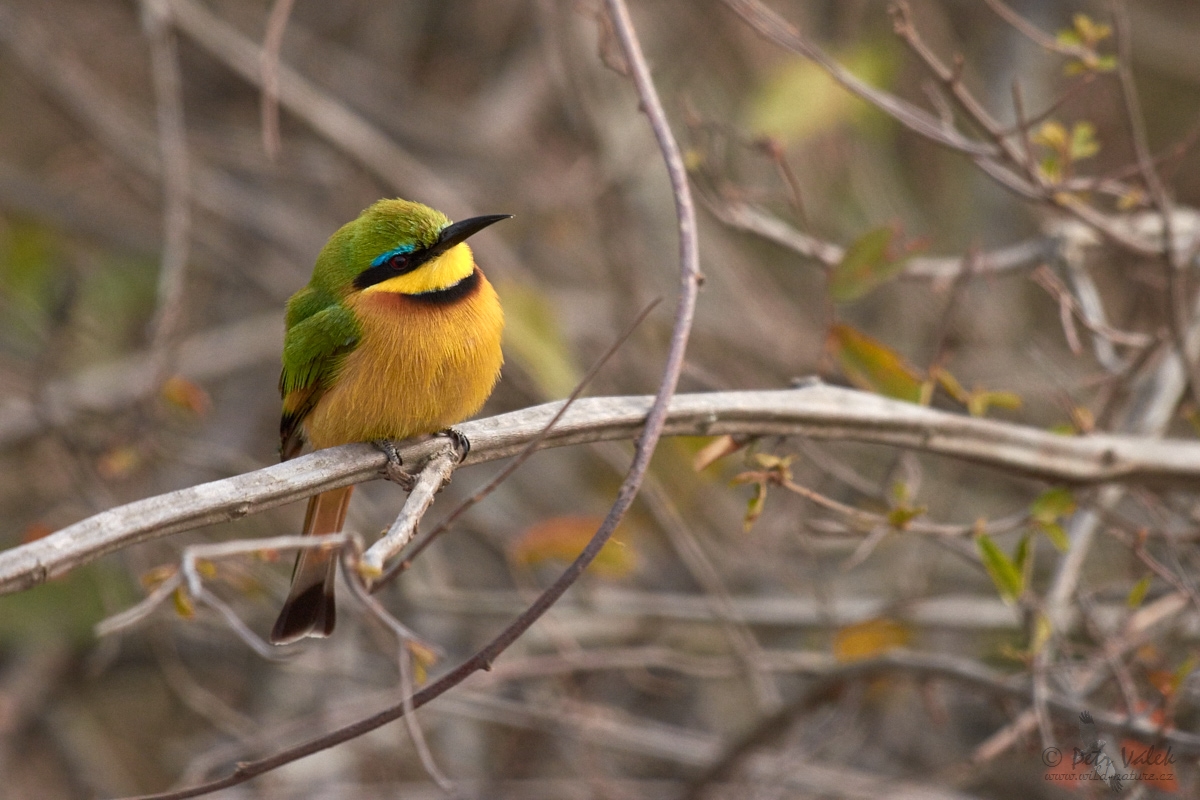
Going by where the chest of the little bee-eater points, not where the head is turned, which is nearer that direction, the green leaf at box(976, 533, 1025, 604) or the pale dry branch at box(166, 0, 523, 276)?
the green leaf

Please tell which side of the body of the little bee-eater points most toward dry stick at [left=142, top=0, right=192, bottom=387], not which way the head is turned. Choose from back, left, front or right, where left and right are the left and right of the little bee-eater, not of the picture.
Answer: back

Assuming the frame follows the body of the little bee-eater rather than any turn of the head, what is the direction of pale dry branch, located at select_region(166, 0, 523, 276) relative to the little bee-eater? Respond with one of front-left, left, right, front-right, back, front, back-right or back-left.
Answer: back-left

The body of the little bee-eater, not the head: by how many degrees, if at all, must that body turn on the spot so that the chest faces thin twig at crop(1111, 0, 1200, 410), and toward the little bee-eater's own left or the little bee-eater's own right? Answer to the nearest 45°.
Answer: approximately 45° to the little bee-eater's own left

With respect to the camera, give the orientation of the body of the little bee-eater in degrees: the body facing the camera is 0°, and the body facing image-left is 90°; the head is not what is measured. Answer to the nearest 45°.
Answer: approximately 315°
